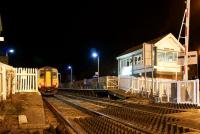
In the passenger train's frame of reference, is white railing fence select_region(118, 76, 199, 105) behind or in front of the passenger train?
in front

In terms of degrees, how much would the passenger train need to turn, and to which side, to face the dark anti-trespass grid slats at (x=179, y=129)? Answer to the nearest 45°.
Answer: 0° — it already faces it

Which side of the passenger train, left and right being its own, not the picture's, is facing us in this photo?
front

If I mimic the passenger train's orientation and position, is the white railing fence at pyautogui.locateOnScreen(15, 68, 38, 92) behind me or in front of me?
in front

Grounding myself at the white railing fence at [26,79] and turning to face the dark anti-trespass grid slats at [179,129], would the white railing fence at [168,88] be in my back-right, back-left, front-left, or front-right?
front-left

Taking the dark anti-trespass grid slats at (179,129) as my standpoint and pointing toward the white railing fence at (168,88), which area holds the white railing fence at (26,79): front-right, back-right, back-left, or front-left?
front-left
